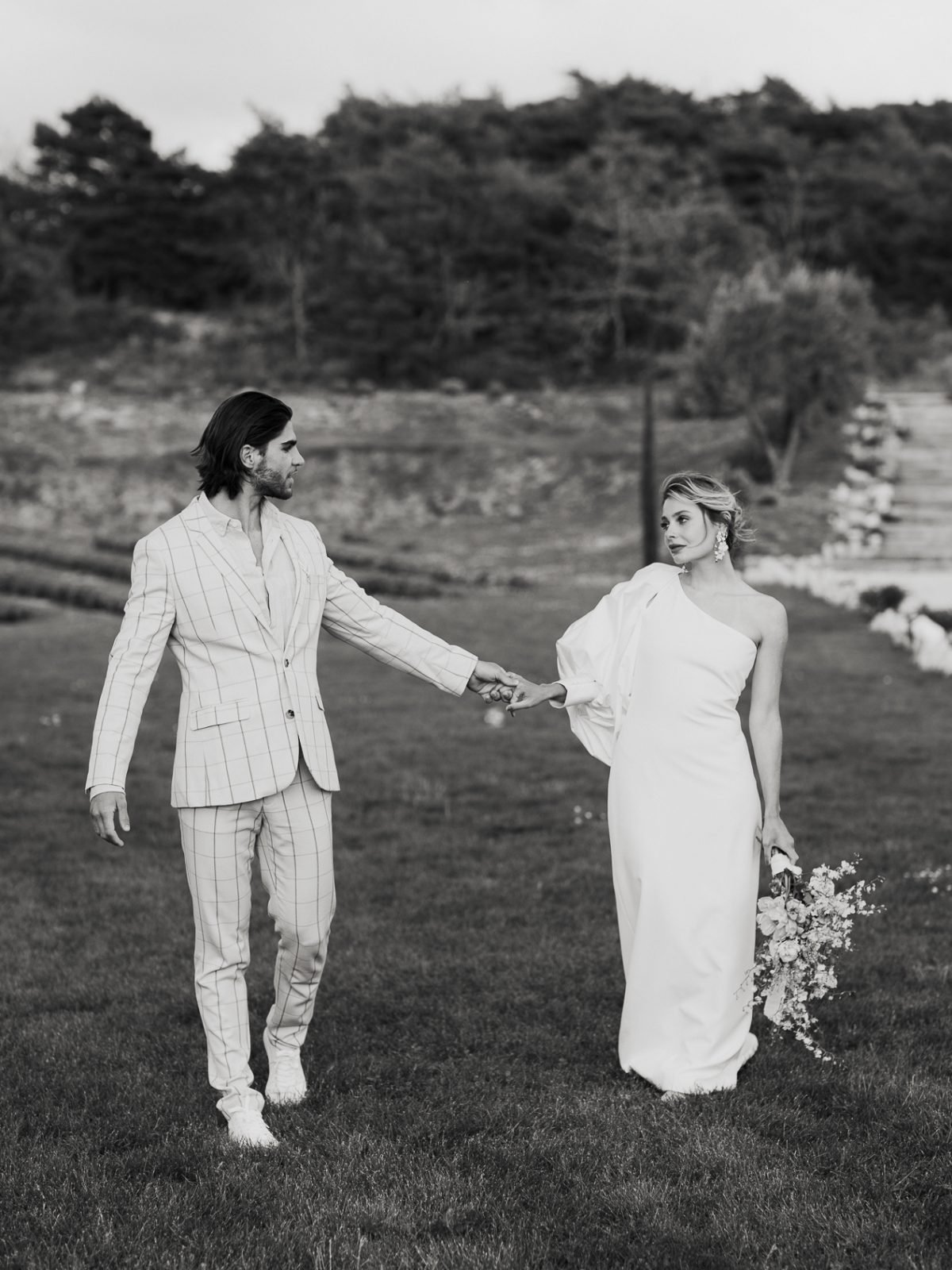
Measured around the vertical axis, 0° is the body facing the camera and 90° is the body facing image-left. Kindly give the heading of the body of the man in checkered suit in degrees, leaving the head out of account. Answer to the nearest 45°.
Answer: approximately 315°

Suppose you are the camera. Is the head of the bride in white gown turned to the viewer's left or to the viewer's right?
to the viewer's left

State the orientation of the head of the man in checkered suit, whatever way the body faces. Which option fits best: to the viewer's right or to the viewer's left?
to the viewer's right

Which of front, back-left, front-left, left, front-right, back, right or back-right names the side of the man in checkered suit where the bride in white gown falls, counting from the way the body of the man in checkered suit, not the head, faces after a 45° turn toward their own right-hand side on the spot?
left
